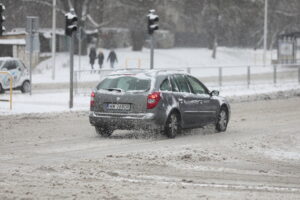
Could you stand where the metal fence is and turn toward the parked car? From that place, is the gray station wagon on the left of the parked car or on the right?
left

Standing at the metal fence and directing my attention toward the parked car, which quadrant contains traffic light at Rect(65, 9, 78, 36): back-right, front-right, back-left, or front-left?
front-left

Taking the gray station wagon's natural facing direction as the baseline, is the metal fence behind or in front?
in front

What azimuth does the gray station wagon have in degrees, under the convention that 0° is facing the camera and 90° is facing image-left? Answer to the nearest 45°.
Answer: approximately 225°

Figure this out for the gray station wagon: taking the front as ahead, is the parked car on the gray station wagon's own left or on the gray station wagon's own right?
on the gray station wagon's own left

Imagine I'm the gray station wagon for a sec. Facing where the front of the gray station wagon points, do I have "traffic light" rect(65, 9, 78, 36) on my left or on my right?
on my left
